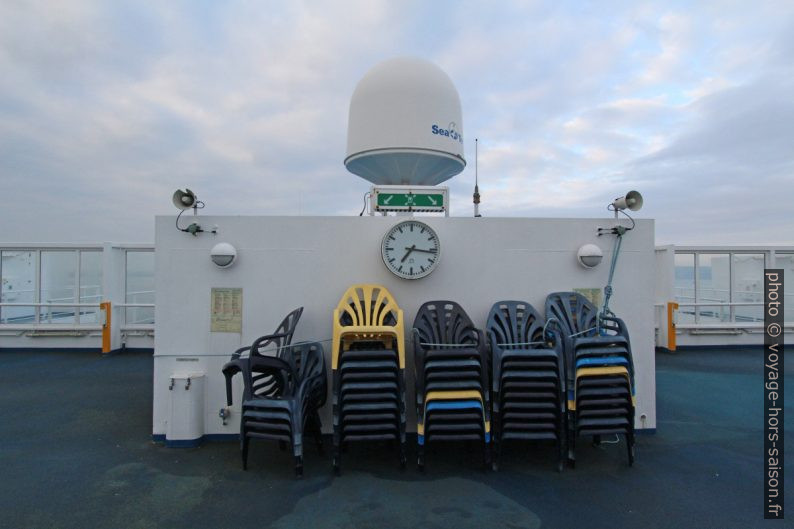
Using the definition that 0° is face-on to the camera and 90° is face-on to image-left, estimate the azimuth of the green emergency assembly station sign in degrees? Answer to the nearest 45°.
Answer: approximately 0°

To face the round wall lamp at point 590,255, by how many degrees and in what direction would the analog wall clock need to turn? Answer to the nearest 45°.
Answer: approximately 90° to its left

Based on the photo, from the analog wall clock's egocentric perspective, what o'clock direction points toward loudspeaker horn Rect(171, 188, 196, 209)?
The loudspeaker horn is roughly at 3 o'clock from the analog wall clock.

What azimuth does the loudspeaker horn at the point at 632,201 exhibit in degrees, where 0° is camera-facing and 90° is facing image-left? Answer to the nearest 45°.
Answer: approximately 315°

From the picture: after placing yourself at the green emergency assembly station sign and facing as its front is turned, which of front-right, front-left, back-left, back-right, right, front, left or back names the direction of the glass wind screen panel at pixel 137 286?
back-right

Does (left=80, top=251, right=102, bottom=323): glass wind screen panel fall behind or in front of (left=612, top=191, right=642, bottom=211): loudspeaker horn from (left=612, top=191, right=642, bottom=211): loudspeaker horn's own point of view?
behind

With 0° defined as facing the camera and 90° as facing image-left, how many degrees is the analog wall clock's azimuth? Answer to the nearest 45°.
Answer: approximately 0°

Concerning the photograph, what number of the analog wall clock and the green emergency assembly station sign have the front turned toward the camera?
2

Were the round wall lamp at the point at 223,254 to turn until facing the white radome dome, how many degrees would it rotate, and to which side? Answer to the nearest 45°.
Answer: approximately 90° to its left

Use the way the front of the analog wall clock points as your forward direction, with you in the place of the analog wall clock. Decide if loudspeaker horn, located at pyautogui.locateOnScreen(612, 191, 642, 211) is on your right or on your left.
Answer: on your left

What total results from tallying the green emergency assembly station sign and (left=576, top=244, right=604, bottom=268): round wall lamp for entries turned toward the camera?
2

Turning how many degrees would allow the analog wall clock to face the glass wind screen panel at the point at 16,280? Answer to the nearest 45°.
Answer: approximately 135° to its right
